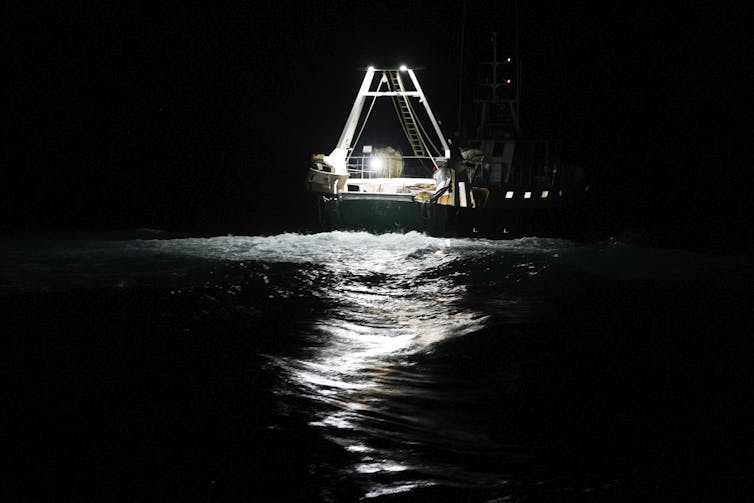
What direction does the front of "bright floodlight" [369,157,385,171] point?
toward the camera

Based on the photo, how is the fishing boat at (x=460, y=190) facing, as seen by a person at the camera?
facing away from the viewer and to the right of the viewer
